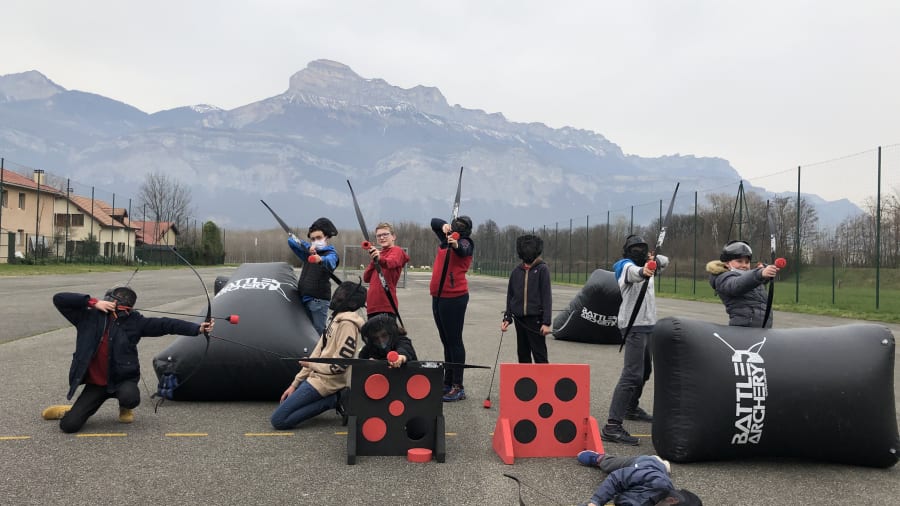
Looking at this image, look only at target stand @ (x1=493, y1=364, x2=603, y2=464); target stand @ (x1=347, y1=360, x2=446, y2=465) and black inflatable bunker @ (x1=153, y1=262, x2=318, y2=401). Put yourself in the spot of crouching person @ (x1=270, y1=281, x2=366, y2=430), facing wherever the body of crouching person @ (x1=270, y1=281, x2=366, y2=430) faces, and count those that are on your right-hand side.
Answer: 1

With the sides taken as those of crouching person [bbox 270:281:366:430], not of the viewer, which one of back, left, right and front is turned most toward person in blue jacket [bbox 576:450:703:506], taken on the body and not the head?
left

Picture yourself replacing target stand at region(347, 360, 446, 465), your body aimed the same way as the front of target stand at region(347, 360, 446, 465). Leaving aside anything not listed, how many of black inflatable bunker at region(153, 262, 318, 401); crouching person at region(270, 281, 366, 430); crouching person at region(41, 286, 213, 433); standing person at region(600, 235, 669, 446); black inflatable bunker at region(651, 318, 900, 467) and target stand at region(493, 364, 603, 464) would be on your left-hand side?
3

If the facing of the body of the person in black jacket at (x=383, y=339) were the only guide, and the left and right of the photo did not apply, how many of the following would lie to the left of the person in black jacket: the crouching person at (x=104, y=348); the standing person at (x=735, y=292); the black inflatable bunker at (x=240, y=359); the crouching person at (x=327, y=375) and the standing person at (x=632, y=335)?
2

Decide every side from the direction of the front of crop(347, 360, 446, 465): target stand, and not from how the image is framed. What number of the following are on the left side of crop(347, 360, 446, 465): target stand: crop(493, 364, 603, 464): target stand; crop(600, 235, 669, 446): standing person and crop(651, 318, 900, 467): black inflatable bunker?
3

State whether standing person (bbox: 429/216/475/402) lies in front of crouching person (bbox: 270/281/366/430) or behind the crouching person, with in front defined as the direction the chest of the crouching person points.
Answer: behind

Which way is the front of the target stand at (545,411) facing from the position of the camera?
facing the viewer

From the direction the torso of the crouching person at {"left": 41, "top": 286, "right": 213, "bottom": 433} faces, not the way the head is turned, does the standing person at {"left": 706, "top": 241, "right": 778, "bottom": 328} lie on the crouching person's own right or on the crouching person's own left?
on the crouching person's own left

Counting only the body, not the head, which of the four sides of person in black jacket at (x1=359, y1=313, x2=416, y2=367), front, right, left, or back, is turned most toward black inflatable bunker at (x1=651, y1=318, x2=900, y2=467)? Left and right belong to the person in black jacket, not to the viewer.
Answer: left

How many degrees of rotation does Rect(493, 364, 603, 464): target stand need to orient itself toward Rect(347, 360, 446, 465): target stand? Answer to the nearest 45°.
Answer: approximately 90° to its right

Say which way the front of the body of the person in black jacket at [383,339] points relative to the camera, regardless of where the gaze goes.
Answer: toward the camera

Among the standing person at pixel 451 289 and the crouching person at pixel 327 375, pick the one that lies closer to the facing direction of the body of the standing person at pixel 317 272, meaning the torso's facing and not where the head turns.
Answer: the crouching person

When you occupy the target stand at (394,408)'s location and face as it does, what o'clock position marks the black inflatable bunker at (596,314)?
The black inflatable bunker is roughly at 7 o'clock from the target stand.

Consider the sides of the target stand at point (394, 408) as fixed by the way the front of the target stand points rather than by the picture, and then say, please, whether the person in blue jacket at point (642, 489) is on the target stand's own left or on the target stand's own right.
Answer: on the target stand's own left

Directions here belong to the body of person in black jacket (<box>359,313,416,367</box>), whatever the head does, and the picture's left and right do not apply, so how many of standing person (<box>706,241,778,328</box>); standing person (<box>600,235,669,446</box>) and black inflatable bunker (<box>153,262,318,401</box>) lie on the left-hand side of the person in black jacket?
2

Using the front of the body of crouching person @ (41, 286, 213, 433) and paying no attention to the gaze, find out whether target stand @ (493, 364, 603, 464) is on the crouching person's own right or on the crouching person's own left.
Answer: on the crouching person's own left
